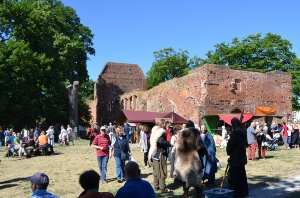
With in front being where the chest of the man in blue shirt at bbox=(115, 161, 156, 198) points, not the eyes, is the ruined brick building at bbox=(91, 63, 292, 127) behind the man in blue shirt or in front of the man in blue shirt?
in front

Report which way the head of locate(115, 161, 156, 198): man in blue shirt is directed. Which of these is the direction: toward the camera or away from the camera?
away from the camera

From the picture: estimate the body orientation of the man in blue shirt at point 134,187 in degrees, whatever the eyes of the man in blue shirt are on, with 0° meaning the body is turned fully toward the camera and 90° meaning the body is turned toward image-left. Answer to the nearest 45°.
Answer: approximately 180°

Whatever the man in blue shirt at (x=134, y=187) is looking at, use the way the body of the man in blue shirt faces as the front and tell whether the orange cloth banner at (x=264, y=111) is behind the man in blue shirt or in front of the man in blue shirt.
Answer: in front

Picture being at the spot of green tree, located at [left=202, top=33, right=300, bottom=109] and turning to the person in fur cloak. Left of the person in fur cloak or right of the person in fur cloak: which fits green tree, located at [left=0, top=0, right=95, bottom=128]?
right

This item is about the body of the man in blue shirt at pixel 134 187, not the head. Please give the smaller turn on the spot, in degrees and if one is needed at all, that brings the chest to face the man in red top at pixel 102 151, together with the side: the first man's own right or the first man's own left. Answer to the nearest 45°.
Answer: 0° — they already face them

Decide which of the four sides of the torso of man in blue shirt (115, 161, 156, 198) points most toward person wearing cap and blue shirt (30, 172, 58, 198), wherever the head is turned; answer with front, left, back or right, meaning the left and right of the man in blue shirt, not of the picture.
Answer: left

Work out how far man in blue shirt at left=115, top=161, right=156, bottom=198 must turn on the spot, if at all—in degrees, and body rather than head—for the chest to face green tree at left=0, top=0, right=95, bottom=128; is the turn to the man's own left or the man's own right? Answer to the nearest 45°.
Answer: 0° — they already face it

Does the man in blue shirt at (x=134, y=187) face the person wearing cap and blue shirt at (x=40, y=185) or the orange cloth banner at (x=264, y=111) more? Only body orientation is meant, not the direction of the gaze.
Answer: the orange cloth banner

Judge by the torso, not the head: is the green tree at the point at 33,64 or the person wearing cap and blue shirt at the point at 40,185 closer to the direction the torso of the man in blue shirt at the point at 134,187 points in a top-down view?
the green tree
